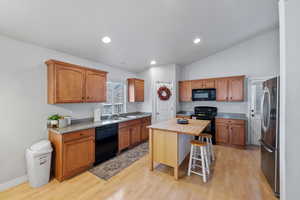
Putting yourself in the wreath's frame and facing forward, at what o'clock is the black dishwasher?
The black dishwasher is roughly at 1 o'clock from the wreath.

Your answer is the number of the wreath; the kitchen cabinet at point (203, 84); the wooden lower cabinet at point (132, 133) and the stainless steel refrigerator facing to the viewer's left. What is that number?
1

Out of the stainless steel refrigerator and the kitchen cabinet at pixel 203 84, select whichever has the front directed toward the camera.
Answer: the kitchen cabinet

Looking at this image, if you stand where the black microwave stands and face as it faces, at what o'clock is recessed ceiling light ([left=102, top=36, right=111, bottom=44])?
The recessed ceiling light is roughly at 1 o'clock from the black microwave.

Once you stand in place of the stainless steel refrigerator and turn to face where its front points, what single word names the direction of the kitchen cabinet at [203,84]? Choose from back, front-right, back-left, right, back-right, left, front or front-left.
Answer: front-right

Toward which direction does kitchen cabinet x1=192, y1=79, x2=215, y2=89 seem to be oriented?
toward the camera

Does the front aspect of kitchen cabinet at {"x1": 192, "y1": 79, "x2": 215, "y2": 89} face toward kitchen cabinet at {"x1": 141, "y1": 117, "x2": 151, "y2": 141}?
no

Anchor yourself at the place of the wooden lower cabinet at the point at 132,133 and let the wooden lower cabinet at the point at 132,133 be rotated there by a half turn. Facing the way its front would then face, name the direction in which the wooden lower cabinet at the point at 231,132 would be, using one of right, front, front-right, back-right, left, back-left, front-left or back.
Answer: back-right

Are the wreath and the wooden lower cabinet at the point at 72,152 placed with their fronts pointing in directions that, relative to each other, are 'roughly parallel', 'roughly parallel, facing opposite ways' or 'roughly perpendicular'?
roughly perpendicular

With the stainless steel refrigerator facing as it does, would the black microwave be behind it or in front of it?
in front

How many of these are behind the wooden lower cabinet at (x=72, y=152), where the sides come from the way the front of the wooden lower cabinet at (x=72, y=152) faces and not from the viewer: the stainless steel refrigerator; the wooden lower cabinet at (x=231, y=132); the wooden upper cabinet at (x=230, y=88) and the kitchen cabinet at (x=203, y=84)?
0

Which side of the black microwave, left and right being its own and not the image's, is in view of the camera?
front

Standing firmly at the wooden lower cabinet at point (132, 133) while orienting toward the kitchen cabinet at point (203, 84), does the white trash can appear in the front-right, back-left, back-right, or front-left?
back-right

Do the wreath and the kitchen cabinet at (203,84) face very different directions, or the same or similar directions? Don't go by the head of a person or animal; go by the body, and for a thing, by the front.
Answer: same or similar directions

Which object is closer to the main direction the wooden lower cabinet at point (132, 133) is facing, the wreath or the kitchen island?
the kitchen island

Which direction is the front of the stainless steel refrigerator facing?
to the viewer's left

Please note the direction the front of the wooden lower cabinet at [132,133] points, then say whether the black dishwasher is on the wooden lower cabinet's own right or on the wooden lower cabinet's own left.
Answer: on the wooden lower cabinet's own right

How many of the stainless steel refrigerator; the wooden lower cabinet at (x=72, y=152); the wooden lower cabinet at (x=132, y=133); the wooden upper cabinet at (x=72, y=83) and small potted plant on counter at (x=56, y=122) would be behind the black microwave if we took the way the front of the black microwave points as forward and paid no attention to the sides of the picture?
0
